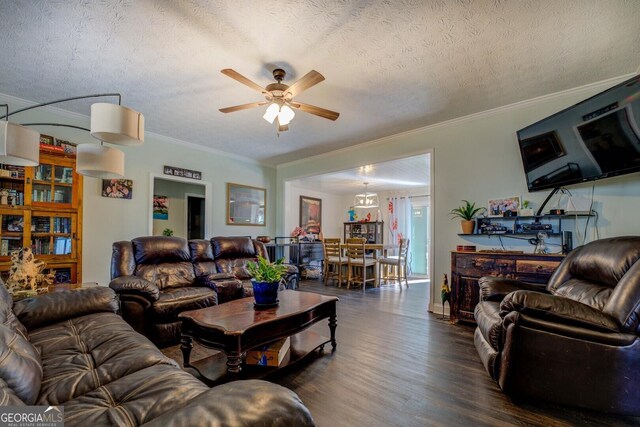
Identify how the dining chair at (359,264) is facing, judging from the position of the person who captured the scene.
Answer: facing away from the viewer and to the right of the viewer

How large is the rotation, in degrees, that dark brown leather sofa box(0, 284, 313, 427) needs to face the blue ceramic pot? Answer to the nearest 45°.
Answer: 0° — it already faces it

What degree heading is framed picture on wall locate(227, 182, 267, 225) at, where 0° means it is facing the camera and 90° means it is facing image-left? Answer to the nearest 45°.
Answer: approximately 315°

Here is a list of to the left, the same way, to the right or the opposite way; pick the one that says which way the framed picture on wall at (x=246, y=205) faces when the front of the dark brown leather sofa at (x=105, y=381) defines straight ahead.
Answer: to the right

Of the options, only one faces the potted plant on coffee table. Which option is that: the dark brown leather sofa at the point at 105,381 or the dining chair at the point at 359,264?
the dark brown leather sofa

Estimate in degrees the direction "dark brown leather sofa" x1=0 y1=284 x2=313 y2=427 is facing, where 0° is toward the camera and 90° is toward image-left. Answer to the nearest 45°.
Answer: approximately 225°

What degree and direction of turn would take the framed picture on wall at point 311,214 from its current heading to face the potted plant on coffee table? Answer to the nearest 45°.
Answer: approximately 45° to its right

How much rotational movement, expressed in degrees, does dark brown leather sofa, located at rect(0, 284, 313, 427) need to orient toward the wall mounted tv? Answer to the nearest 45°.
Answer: approximately 45° to its right
